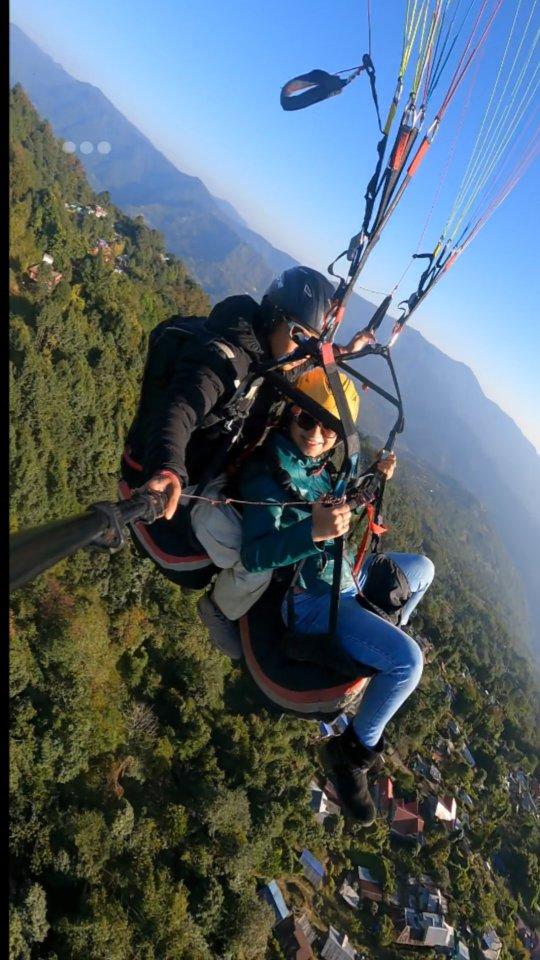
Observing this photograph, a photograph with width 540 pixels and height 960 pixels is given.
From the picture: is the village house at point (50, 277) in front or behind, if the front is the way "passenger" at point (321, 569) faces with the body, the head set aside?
behind

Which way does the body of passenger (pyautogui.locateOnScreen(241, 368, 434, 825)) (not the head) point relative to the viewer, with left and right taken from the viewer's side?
facing the viewer and to the right of the viewer

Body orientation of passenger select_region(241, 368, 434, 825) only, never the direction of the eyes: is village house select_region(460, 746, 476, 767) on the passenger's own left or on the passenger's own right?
on the passenger's own left

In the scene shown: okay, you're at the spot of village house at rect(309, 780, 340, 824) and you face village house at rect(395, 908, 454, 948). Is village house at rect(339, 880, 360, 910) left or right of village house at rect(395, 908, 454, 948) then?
right

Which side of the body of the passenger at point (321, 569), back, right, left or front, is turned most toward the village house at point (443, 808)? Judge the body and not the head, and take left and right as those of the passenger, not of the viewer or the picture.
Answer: left

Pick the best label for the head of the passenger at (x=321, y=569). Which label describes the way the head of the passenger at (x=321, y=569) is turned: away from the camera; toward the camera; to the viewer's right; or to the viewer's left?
toward the camera

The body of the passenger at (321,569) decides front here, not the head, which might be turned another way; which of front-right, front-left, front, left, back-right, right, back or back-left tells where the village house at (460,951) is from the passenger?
left

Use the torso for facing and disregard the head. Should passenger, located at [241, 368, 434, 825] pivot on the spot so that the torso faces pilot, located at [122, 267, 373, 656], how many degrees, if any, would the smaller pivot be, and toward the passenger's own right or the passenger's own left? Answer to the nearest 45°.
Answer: approximately 135° to the passenger's own right

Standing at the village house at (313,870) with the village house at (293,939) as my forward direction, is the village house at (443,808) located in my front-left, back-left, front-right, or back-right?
back-left

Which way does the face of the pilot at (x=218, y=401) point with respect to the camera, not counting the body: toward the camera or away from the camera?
toward the camera
